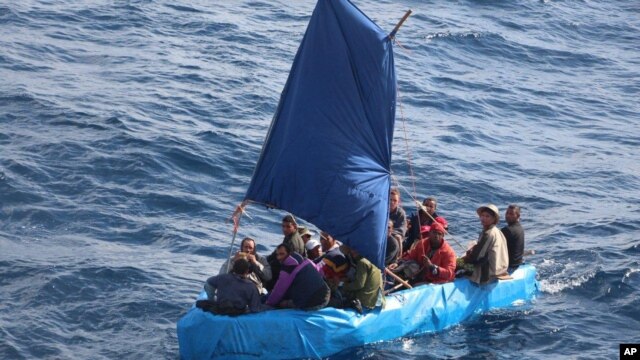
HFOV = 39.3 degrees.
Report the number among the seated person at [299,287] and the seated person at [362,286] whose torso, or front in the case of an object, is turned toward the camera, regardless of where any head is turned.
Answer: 0

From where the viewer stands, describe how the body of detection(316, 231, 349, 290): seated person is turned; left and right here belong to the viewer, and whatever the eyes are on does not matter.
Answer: facing the viewer and to the left of the viewer

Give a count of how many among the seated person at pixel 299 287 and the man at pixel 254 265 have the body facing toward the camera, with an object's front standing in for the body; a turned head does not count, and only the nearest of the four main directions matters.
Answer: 1

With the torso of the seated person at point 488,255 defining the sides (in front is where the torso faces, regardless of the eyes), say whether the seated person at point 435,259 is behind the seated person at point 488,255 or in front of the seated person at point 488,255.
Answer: in front

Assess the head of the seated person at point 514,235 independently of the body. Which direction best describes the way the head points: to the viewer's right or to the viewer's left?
to the viewer's left

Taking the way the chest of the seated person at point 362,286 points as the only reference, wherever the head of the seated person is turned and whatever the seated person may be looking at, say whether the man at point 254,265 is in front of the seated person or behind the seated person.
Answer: in front

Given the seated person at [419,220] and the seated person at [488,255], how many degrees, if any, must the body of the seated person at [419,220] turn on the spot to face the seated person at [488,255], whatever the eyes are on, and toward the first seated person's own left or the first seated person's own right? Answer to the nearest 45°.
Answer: approximately 90° to the first seated person's own left
